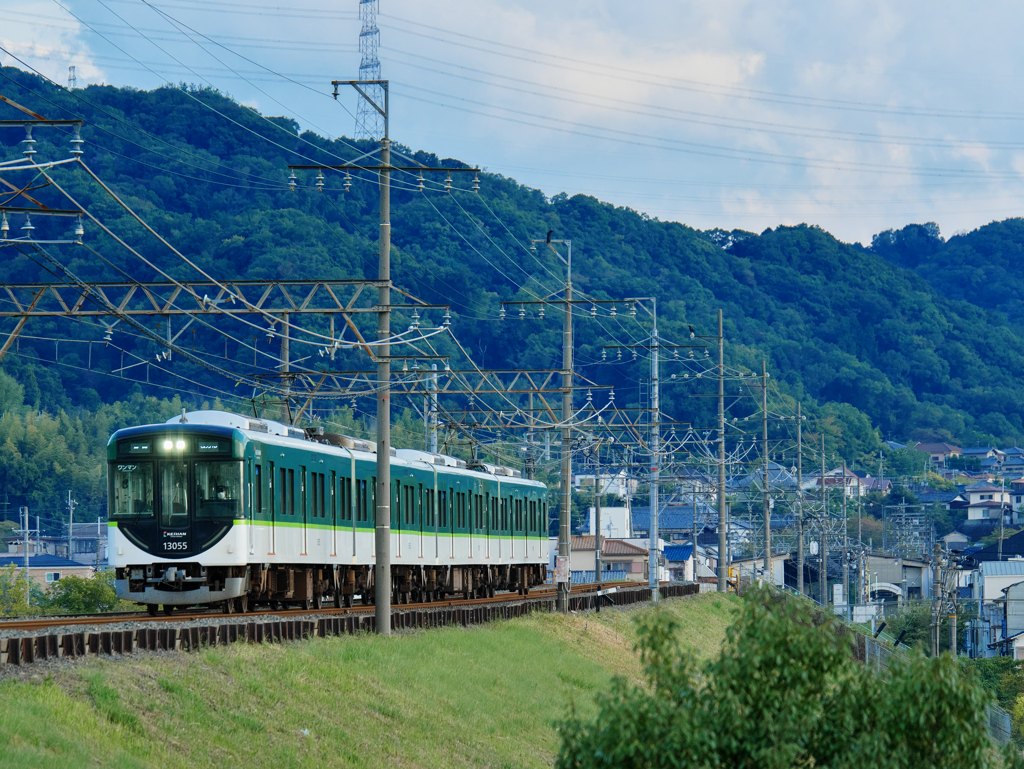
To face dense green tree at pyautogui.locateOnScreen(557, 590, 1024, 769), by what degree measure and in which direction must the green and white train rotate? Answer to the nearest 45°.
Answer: approximately 45° to its left

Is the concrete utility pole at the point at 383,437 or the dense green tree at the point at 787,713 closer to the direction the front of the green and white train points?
the dense green tree

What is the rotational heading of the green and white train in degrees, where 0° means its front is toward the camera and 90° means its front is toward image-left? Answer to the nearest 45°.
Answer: approximately 45°

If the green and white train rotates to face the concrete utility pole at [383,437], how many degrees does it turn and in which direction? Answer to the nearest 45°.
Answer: approximately 135° to its left
